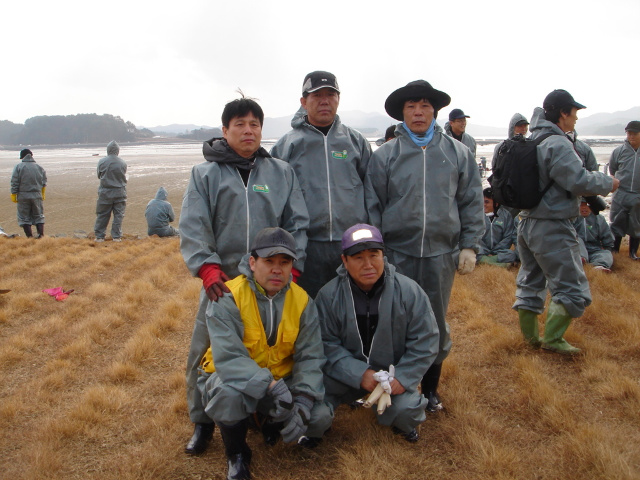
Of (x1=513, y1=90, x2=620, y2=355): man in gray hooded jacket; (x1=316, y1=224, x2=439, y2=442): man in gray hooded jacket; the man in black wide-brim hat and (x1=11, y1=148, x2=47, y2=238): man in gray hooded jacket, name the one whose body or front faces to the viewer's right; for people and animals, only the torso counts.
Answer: (x1=513, y1=90, x2=620, y2=355): man in gray hooded jacket

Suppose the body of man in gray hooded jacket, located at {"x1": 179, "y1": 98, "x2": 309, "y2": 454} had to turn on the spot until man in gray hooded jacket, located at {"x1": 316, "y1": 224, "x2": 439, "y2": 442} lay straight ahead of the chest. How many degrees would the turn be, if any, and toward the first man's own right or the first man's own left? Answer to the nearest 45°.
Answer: approximately 90° to the first man's own left

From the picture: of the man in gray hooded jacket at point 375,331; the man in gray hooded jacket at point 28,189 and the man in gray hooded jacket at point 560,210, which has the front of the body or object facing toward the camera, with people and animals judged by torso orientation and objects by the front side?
the man in gray hooded jacket at point 375,331

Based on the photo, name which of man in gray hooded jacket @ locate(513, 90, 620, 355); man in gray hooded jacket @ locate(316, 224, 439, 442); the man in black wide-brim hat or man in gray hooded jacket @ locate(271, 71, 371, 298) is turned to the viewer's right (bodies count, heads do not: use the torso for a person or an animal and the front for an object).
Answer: man in gray hooded jacket @ locate(513, 90, 620, 355)

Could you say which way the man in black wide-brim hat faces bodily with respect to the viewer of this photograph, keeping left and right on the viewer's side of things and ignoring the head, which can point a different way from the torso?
facing the viewer

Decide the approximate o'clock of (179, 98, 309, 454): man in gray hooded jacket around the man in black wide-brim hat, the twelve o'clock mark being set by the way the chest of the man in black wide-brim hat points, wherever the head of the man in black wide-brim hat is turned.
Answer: The man in gray hooded jacket is roughly at 2 o'clock from the man in black wide-brim hat.

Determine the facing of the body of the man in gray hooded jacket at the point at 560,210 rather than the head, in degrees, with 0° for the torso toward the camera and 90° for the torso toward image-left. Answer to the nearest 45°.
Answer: approximately 270°

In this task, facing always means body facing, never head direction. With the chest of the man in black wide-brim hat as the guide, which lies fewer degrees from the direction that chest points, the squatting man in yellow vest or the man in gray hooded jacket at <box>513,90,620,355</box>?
the squatting man in yellow vest
